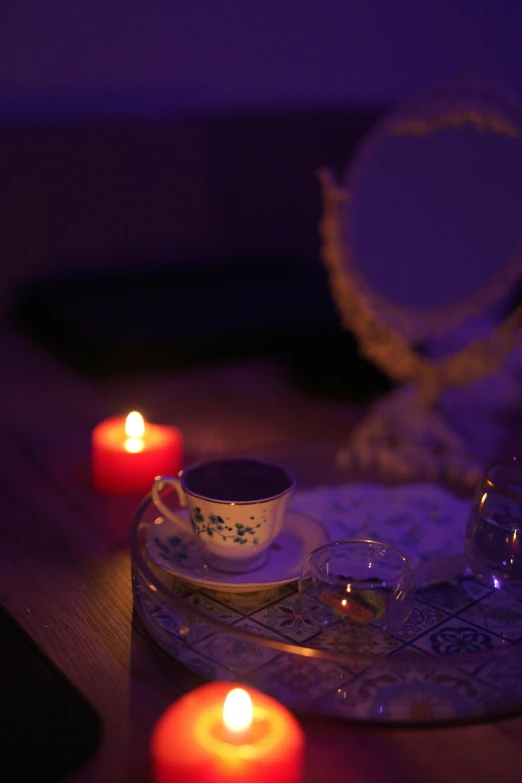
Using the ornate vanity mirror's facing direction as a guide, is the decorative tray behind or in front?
in front

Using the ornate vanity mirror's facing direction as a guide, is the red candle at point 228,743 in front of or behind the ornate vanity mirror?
in front

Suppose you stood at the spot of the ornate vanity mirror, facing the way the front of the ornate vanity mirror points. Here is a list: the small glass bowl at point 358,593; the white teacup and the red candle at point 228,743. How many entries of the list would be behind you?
0

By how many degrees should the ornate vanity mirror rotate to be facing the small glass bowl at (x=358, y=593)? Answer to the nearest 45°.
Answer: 0° — it already faces it

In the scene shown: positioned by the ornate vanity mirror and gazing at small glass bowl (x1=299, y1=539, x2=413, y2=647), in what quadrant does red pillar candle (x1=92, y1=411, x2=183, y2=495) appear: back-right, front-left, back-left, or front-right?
front-right

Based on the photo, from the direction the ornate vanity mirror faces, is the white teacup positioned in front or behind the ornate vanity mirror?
in front

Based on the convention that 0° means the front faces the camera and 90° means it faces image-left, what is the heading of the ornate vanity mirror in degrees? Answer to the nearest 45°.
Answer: approximately 0°
